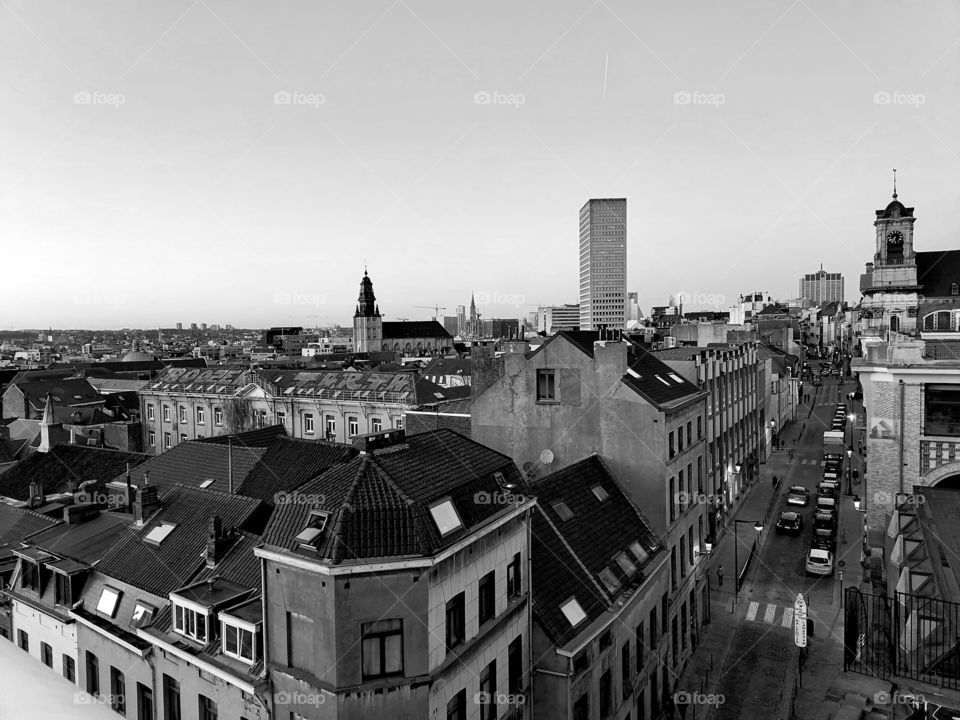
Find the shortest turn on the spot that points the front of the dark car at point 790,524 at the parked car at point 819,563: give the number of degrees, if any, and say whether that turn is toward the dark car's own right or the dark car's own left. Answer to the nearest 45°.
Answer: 0° — it already faces it

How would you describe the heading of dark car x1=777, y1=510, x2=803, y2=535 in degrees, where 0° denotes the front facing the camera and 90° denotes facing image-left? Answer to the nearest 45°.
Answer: approximately 0°

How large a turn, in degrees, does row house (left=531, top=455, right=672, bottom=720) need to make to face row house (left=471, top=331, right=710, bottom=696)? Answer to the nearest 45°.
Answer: approximately 135° to its left
